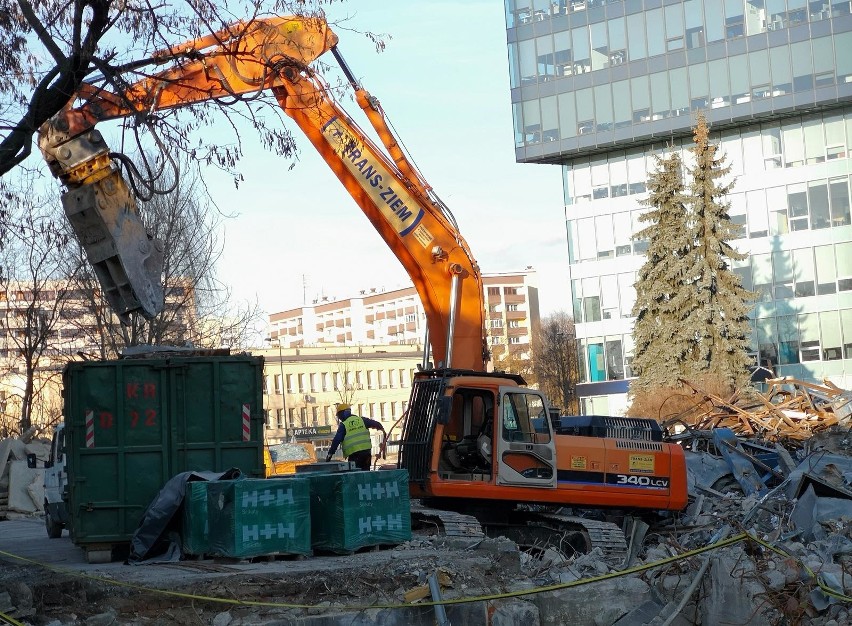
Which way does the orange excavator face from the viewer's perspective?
to the viewer's left

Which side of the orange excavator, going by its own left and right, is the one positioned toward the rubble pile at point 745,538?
back

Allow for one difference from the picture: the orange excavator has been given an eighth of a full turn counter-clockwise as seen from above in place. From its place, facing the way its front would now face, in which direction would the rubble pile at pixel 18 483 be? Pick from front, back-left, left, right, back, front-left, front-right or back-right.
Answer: right

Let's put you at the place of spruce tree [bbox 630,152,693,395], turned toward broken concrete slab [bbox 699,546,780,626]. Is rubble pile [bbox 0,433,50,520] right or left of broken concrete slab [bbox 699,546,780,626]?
right

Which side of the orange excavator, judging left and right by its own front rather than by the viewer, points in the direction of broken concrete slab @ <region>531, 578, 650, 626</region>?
left

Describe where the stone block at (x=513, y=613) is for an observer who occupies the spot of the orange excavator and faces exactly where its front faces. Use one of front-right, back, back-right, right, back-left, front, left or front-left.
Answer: left

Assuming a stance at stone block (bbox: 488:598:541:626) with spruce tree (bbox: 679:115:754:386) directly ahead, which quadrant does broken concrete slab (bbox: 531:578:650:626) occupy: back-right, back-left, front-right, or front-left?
front-right
